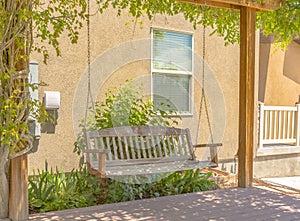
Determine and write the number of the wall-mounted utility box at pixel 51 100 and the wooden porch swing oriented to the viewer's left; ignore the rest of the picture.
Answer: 0

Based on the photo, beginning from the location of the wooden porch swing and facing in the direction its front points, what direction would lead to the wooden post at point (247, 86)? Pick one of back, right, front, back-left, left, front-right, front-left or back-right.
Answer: front-left

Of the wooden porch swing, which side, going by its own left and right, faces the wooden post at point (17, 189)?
right

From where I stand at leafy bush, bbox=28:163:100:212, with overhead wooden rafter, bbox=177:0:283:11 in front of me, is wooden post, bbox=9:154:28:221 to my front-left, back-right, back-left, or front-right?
back-right

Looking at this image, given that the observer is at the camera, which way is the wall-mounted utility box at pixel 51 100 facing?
facing the viewer

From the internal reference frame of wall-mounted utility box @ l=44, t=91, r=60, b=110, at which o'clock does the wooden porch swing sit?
The wooden porch swing is roughly at 10 o'clock from the wall-mounted utility box.

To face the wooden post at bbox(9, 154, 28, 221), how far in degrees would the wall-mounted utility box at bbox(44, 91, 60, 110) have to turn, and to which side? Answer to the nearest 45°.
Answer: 0° — it already faces it

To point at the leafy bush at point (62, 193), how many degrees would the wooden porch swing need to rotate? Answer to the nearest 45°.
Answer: approximately 90° to its right

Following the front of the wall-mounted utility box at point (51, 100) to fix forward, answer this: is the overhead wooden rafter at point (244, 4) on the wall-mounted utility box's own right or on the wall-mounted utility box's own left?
on the wall-mounted utility box's own left

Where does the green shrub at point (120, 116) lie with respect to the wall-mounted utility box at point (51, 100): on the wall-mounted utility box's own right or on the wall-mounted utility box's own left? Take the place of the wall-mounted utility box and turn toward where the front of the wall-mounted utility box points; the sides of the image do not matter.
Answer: on the wall-mounted utility box's own left
